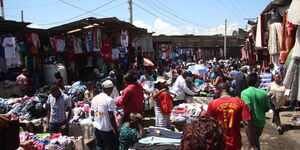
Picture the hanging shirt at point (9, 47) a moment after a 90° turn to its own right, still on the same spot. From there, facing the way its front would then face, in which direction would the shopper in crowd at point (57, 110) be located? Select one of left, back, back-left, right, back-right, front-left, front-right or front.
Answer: left

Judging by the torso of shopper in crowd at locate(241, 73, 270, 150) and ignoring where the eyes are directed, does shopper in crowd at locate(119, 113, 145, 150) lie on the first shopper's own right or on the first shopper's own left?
on the first shopper's own left

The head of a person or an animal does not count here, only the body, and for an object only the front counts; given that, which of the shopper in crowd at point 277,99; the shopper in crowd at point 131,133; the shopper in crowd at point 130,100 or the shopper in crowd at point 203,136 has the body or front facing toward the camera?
the shopper in crowd at point 277,99

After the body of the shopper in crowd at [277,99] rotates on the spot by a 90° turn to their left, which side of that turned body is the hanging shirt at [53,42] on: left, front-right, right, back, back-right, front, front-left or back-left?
back

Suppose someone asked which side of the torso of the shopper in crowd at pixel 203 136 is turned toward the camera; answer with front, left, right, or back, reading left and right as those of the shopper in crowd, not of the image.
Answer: back

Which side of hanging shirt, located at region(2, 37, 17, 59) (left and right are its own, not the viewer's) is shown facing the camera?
front

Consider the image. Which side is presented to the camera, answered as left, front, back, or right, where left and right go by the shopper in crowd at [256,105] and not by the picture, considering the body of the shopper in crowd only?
back

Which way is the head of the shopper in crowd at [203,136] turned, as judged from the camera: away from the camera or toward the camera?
away from the camera

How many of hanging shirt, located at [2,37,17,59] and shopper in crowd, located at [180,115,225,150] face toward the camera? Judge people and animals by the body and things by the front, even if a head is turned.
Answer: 1

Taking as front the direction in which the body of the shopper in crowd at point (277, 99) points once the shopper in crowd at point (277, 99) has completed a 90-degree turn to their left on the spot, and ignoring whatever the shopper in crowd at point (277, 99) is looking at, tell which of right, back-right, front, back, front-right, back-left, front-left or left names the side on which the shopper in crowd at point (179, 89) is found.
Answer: back

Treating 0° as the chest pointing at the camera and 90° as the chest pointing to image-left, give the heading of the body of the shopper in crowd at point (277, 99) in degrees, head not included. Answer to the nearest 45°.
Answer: approximately 0°

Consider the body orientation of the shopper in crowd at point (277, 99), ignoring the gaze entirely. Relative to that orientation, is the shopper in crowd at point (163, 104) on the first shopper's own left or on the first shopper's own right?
on the first shopper's own right

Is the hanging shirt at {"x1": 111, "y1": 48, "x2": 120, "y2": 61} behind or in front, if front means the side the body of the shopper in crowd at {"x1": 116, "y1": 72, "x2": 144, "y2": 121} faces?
in front
